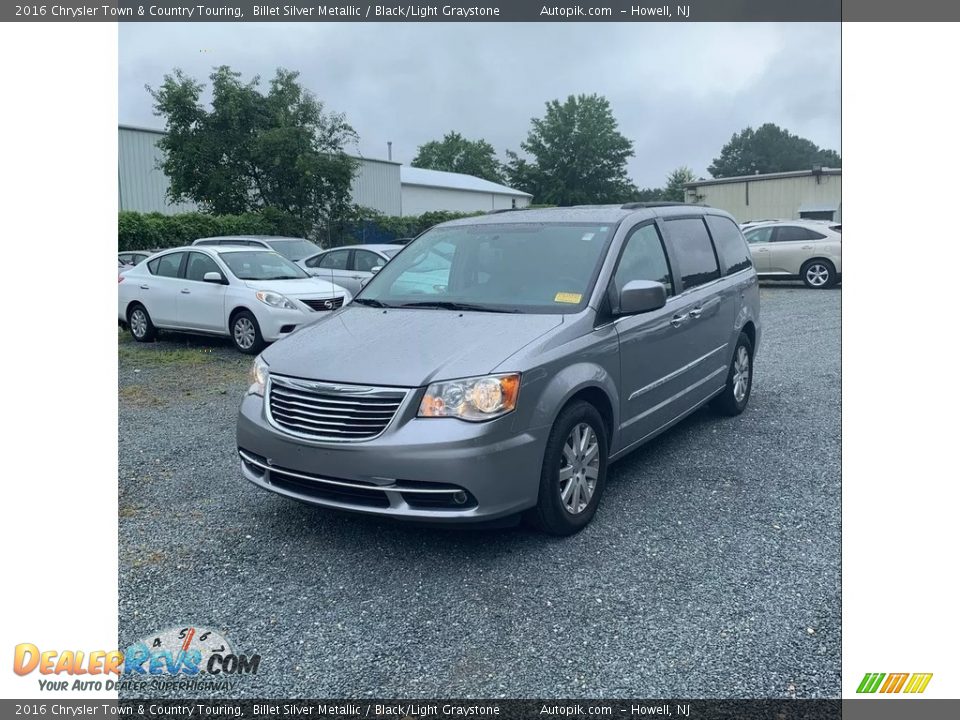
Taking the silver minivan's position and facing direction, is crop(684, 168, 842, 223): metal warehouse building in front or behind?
behind

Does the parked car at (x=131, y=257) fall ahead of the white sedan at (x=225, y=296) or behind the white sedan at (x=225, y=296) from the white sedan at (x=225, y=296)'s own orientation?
behind

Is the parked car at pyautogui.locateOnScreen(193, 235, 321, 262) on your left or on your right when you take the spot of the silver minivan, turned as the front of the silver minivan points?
on your right

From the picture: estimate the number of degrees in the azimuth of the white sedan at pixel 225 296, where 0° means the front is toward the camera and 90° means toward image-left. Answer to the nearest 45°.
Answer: approximately 315°

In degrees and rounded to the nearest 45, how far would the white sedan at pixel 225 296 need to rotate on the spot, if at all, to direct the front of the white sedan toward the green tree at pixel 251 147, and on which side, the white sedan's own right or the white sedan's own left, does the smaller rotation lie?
approximately 135° to the white sedan's own left

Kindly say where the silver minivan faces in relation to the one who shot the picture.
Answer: facing the viewer and to the left of the viewer

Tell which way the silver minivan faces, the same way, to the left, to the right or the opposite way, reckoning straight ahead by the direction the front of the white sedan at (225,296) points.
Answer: to the right
